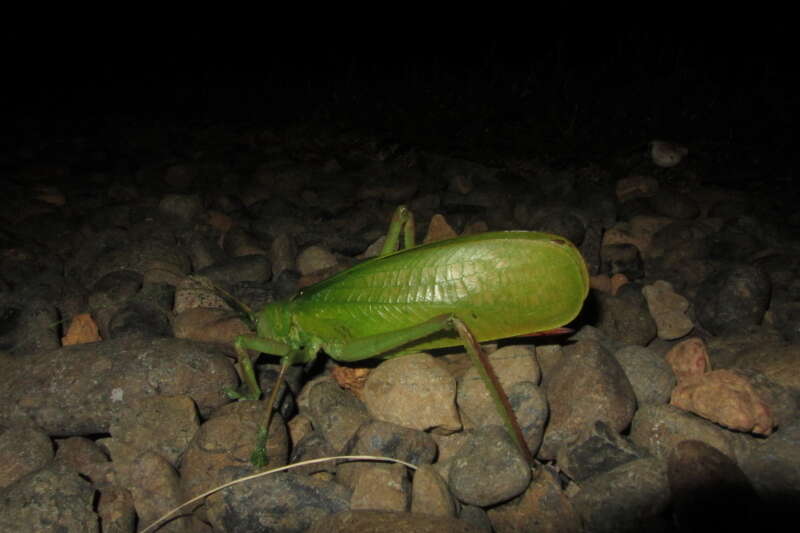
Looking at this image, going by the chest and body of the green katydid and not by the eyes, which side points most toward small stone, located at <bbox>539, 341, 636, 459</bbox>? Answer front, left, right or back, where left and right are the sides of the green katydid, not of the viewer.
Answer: back

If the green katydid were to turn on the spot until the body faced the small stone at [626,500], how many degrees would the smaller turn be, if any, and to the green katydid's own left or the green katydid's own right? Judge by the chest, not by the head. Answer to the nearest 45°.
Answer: approximately 135° to the green katydid's own left

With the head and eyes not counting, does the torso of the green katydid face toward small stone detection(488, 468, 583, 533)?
no

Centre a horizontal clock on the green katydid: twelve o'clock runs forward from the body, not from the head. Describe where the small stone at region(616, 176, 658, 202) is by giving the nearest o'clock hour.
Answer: The small stone is roughly at 4 o'clock from the green katydid.

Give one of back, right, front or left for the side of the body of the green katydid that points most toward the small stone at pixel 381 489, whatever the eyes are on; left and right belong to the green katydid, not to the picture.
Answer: left

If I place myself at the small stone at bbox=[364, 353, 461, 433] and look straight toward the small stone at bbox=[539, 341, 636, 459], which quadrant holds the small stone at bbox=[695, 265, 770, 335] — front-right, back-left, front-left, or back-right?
front-left

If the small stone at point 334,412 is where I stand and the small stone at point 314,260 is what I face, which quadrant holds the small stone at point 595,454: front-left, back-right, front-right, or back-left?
back-right

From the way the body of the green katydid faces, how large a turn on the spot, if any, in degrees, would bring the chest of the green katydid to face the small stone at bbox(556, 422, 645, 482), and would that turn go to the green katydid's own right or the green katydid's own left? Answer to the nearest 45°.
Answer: approximately 135° to the green katydid's own left

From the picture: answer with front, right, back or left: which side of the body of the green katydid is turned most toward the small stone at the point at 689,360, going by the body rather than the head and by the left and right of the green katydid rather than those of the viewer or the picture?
back

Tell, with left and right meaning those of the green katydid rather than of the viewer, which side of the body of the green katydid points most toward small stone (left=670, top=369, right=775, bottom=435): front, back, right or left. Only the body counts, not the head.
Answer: back

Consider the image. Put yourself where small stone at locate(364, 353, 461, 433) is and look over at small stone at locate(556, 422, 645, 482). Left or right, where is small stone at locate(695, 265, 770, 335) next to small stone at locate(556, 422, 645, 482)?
left

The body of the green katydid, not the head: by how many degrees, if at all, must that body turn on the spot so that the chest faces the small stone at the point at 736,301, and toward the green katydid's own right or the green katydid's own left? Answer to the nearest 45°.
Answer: approximately 135° to the green katydid's own right

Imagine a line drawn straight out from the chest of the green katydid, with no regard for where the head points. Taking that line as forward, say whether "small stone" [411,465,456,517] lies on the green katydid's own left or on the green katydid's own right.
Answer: on the green katydid's own left

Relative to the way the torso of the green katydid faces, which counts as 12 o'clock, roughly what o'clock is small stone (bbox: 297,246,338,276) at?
The small stone is roughly at 2 o'clock from the green katydid.

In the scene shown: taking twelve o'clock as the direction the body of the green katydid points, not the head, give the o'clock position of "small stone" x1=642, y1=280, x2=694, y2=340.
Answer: The small stone is roughly at 5 o'clock from the green katydid.

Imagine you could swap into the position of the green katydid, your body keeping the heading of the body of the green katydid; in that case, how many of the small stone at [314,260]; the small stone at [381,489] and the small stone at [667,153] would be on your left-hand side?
1

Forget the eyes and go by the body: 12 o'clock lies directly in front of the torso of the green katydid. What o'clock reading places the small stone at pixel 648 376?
The small stone is roughly at 6 o'clock from the green katydid.

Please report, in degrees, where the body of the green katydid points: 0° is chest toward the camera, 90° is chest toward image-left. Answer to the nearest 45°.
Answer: approximately 90°
